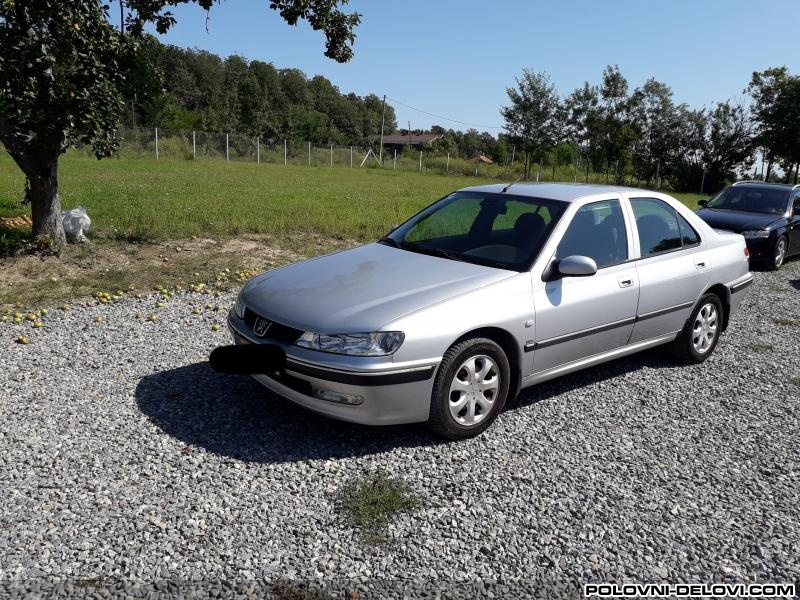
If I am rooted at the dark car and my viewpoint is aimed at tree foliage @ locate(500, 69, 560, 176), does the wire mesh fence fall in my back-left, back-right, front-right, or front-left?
front-left

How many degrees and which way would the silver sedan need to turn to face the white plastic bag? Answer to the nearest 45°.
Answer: approximately 90° to its right

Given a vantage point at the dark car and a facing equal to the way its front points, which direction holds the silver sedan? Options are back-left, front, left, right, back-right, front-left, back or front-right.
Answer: front-left

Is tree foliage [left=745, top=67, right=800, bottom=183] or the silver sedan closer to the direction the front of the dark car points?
the silver sedan

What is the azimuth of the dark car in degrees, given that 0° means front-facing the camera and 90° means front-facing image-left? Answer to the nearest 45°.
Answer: approximately 45°

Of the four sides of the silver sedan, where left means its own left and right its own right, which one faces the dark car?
back

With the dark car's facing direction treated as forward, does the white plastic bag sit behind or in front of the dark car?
in front

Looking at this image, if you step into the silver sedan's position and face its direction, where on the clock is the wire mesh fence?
The wire mesh fence is roughly at 4 o'clock from the silver sedan.

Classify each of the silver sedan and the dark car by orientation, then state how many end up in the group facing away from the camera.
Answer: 0

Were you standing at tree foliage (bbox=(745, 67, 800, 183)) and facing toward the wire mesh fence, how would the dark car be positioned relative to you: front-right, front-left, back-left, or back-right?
front-left

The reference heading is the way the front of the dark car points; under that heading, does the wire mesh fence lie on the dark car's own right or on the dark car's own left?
on the dark car's own right

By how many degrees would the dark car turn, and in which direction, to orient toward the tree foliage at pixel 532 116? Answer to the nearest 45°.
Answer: approximately 90° to its right

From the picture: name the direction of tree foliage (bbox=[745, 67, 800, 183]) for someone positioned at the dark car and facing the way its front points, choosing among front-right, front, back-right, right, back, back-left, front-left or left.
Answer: back-right

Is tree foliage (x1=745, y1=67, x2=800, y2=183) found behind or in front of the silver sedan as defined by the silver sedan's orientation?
behind

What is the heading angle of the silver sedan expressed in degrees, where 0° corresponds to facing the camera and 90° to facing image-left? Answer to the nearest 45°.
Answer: approximately 45°
